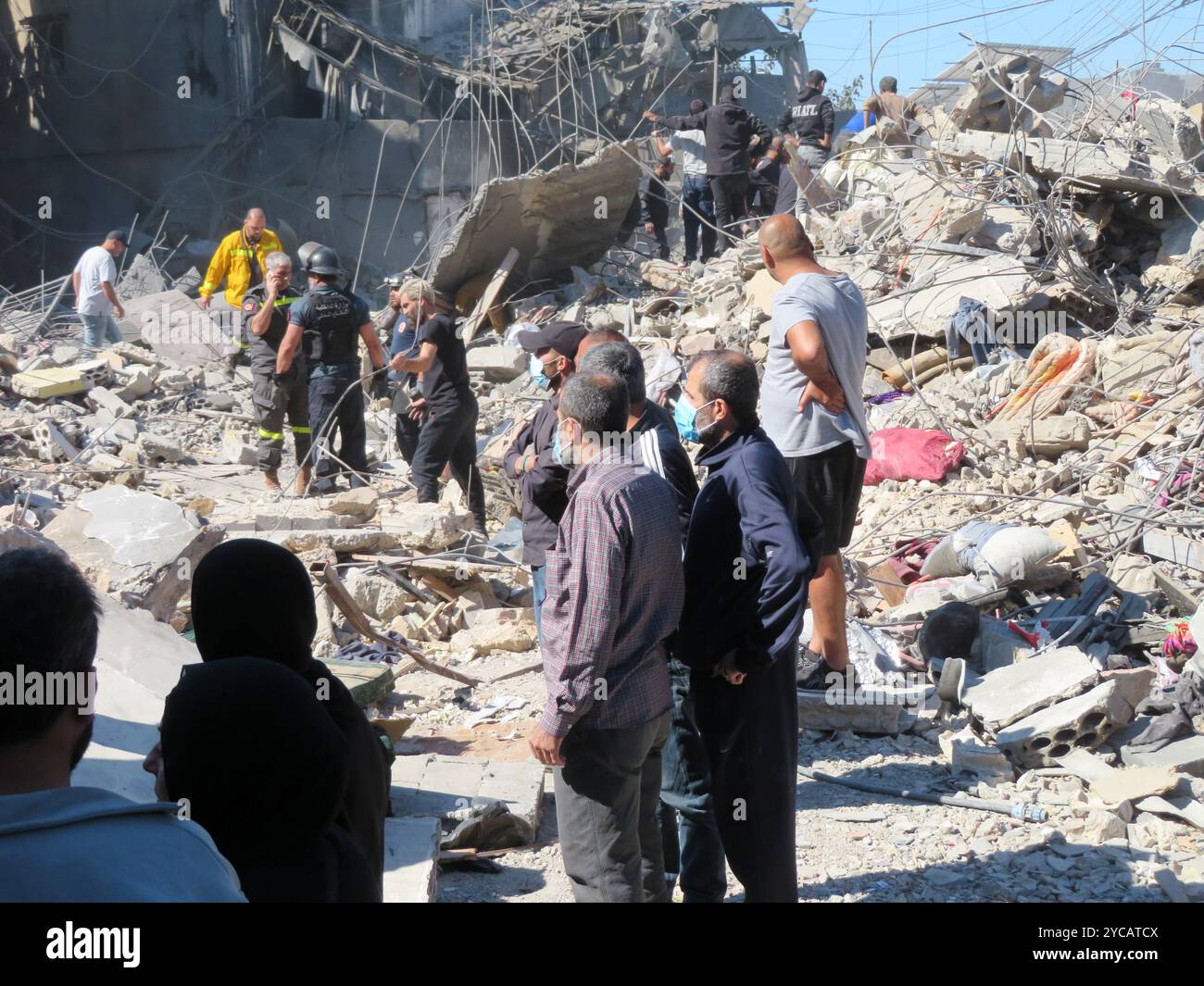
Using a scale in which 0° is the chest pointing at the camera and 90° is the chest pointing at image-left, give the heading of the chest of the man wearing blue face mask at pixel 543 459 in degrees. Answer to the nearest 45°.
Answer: approximately 90°

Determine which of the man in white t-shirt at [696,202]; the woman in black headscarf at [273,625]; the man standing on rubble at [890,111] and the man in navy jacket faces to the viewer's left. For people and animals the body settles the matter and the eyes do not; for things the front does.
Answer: the man in navy jacket

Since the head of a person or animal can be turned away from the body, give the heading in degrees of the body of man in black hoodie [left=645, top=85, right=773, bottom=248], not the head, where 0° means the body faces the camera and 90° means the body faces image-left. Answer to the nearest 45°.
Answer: approximately 180°

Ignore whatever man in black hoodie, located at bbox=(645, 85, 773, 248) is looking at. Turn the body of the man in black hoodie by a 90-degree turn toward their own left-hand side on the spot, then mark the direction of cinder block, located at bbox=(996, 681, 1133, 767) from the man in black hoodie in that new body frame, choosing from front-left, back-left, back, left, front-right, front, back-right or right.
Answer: left

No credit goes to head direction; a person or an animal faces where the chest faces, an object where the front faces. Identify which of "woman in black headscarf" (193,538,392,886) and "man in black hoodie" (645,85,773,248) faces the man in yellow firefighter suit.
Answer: the woman in black headscarf

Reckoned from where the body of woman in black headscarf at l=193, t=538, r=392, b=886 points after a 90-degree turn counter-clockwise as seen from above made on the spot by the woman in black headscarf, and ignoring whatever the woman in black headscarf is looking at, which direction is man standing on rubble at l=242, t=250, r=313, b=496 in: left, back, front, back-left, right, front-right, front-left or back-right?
right

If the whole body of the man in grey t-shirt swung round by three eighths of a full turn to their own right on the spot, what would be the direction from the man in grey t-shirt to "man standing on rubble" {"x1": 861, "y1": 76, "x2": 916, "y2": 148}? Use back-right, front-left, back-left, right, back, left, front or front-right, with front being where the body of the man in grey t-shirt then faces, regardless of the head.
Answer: left

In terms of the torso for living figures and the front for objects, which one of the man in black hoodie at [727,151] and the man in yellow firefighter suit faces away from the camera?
the man in black hoodie

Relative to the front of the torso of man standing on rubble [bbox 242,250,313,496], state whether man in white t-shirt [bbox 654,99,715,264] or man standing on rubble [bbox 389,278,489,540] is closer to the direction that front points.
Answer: the man standing on rubble

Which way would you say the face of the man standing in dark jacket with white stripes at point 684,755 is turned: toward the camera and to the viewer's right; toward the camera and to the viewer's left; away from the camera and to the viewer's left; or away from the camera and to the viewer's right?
away from the camera and to the viewer's left
